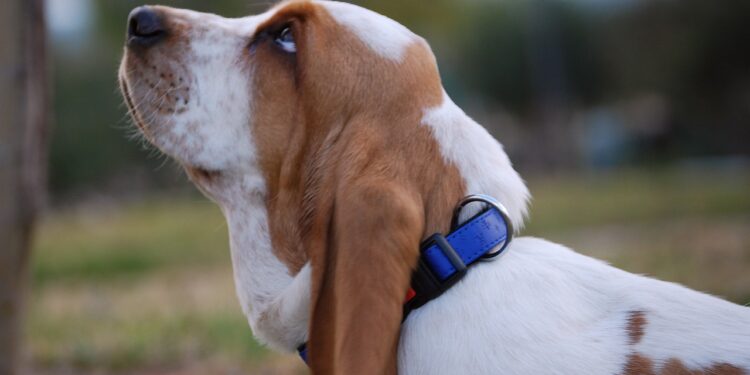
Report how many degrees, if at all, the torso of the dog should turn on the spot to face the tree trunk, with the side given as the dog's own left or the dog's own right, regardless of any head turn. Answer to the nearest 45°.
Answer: approximately 45° to the dog's own right

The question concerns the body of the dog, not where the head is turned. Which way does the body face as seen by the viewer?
to the viewer's left
